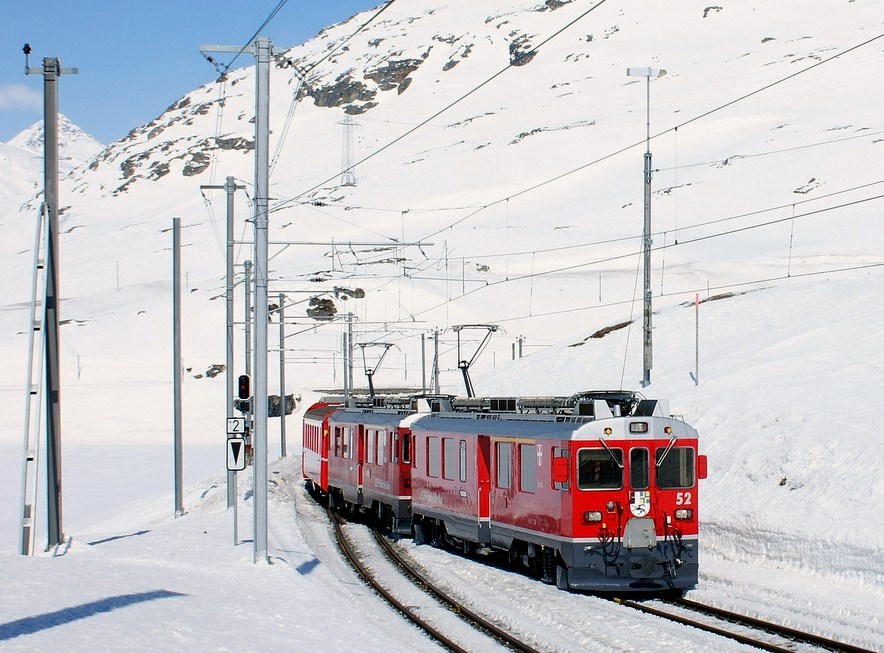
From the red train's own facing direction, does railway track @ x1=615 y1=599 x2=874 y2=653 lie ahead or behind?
ahead

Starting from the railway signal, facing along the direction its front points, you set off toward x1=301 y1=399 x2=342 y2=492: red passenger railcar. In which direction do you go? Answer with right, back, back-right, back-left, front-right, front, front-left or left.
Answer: back

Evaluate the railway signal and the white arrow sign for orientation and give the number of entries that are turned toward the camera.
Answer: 2

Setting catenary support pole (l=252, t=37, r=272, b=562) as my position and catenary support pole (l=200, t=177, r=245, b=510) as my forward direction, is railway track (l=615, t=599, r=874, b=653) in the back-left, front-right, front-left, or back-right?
back-right

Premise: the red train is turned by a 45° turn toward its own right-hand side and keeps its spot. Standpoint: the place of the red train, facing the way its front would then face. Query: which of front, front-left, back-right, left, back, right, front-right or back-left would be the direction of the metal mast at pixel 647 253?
back

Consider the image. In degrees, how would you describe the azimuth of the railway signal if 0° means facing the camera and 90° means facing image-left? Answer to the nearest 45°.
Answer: approximately 0°

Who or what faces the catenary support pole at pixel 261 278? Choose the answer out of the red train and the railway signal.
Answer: the railway signal

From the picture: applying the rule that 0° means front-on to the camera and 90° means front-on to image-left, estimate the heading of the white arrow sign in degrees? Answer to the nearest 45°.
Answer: approximately 0°

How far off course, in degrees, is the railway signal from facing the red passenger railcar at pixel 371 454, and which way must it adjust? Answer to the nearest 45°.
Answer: approximately 135° to its left

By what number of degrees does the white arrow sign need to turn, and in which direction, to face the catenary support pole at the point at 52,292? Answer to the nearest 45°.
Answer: approximately 135° to its right

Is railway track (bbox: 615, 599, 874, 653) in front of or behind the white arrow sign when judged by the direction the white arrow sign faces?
in front
